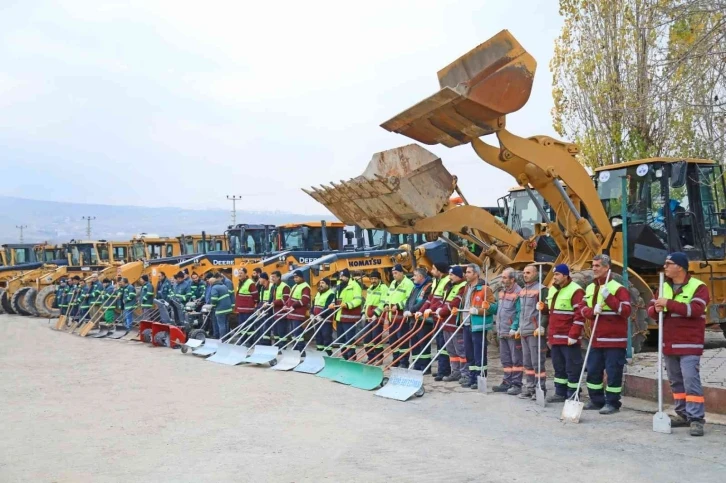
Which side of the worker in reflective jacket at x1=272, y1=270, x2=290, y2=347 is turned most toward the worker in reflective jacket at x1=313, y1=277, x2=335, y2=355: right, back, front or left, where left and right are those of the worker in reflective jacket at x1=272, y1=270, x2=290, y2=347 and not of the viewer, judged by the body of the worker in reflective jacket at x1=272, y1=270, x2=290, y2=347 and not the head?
left

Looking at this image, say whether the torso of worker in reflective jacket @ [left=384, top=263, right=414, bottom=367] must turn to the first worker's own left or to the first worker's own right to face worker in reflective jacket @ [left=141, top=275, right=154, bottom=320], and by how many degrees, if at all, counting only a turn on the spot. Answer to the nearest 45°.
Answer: approximately 90° to the first worker's own right

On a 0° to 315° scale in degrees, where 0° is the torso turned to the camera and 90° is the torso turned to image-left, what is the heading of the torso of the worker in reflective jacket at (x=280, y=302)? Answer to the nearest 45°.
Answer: approximately 45°

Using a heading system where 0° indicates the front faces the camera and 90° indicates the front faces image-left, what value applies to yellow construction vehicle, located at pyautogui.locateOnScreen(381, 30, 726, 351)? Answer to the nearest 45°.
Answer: approximately 45°

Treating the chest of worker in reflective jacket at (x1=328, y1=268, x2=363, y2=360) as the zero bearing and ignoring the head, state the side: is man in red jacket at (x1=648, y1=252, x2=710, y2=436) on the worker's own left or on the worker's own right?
on the worker's own left

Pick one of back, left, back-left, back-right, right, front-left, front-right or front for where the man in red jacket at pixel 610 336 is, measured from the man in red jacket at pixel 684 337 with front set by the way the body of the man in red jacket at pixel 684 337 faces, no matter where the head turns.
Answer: right

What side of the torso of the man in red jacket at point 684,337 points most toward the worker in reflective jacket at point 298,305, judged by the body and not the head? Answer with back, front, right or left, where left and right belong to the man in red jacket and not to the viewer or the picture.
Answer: right

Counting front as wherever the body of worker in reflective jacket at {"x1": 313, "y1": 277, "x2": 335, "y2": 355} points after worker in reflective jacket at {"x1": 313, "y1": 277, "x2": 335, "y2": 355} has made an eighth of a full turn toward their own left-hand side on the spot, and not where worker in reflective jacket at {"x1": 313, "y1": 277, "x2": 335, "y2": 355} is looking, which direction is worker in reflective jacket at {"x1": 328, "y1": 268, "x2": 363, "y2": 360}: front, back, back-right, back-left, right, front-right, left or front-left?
front-left

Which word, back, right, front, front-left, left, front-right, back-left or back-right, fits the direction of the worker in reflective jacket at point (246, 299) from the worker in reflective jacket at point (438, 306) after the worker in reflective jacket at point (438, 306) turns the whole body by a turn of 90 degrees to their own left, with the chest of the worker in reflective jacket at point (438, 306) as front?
back

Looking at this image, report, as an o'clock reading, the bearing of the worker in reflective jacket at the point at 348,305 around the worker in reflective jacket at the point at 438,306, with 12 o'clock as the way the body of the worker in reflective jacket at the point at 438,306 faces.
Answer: the worker in reflective jacket at the point at 348,305 is roughly at 3 o'clock from the worker in reflective jacket at the point at 438,306.

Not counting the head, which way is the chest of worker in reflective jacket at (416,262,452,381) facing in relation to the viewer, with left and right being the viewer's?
facing the viewer and to the left of the viewer
